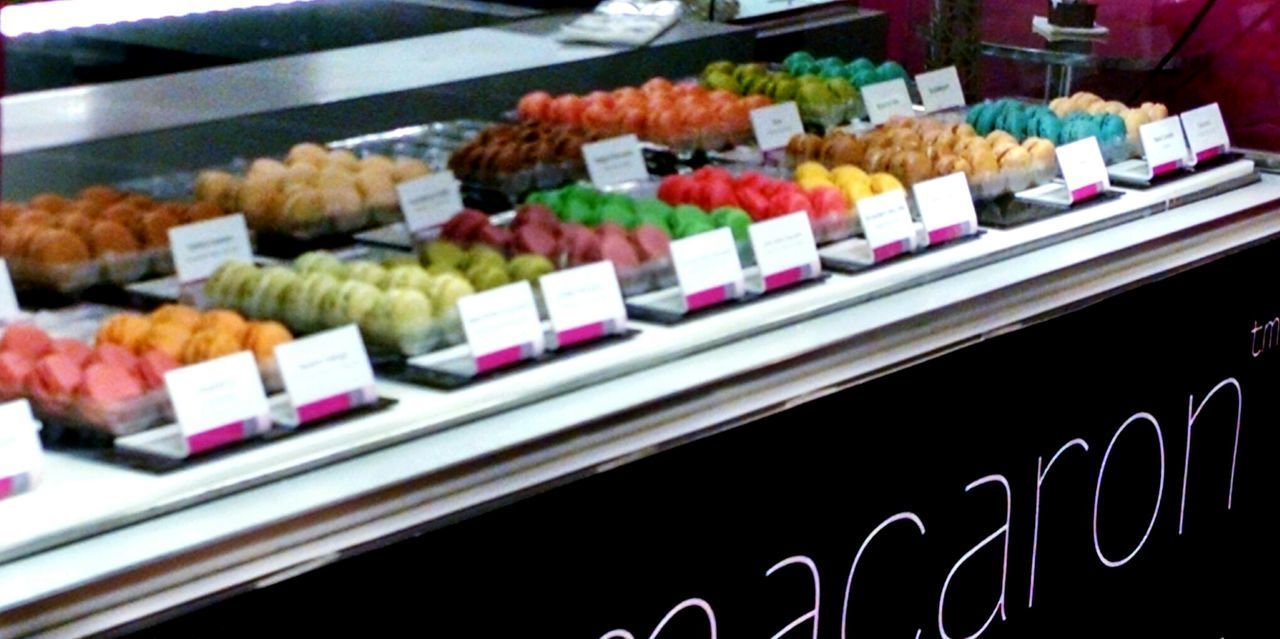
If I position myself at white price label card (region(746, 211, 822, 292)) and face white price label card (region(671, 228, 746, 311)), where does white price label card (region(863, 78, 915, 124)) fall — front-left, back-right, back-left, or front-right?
back-right

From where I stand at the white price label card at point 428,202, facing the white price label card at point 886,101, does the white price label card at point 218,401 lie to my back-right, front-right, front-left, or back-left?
back-right
